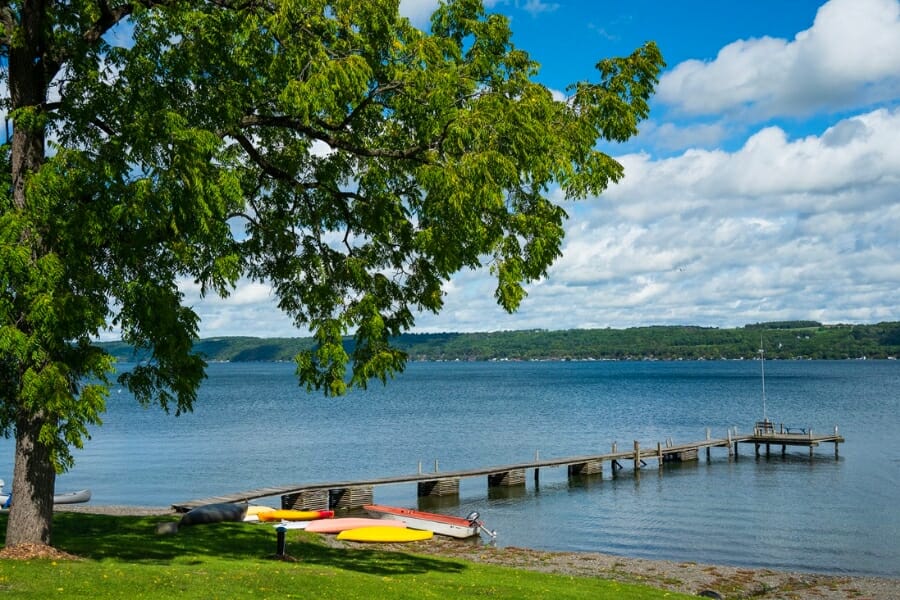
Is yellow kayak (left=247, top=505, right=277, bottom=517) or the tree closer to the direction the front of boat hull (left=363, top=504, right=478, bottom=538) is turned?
the yellow kayak

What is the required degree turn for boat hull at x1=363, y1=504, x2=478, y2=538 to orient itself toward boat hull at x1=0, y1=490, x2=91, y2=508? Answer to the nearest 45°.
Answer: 0° — it already faces it

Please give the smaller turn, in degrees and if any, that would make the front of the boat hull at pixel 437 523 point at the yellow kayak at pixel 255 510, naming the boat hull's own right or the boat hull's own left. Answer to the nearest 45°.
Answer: approximately 45° to the boat hull's own left

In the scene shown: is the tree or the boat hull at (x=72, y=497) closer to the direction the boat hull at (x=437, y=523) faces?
the boat hull

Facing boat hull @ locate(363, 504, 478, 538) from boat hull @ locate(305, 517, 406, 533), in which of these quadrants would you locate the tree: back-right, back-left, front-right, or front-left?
back-right

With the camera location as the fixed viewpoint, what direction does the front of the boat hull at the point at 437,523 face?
facing away from the viewer and to the left of the viewer

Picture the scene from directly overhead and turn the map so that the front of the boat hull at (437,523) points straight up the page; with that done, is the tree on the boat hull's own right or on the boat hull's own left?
on the boat hull's own left
